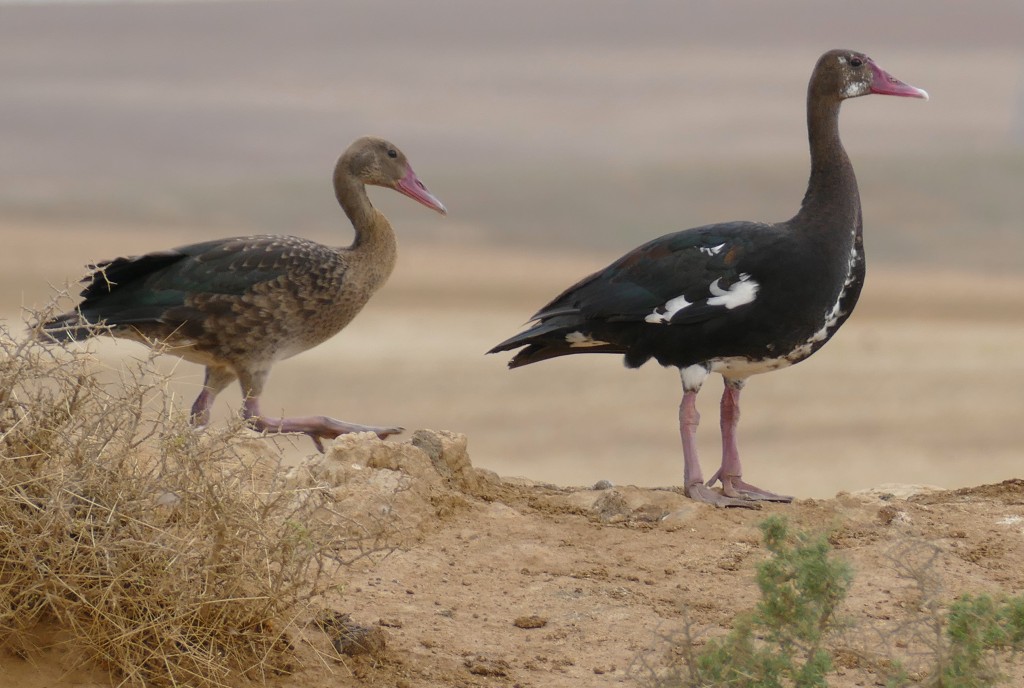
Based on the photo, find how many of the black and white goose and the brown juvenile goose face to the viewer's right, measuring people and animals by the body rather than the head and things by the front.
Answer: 2

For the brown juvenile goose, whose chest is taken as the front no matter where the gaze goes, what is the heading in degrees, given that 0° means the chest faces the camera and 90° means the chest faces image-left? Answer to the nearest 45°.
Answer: approximately 270°

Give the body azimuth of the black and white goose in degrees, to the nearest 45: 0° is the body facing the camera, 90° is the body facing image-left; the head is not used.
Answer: approximately 270°

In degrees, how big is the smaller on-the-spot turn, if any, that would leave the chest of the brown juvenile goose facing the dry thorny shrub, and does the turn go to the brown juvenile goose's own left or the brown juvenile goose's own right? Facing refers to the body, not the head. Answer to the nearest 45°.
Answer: approximately 90° to the brown juvenile goose's own right

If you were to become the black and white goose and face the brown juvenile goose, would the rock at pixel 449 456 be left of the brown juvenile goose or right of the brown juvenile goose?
left

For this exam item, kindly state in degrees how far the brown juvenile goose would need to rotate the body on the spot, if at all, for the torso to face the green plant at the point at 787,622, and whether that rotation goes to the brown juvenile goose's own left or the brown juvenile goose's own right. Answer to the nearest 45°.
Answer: approximately 90° to the brown juvenile goose's own right

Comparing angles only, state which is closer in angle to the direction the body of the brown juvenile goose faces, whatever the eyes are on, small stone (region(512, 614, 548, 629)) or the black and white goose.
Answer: the black and white goose

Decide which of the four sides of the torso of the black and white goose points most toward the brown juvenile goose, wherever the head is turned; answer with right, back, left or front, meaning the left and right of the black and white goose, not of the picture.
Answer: back

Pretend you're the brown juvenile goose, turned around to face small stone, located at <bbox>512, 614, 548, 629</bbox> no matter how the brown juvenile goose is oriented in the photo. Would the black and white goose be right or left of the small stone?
left

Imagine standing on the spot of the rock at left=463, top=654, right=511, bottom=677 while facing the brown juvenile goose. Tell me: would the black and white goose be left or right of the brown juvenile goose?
right

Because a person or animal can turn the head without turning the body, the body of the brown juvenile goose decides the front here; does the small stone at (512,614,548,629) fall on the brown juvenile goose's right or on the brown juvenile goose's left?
on the brown juvenile goose's right

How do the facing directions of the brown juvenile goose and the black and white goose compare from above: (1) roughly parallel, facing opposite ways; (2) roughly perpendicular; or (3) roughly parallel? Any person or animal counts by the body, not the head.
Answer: roughly parallel
